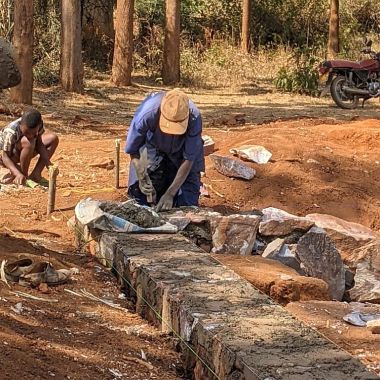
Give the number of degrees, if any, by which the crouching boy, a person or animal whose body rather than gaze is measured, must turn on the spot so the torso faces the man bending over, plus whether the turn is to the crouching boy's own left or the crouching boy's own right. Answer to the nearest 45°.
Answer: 0° — they already face them

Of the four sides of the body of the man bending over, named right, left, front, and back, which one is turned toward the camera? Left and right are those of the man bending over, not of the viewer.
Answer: front

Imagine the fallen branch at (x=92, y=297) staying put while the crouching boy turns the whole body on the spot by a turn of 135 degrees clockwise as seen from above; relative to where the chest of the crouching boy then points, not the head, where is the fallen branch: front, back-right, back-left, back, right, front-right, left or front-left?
left

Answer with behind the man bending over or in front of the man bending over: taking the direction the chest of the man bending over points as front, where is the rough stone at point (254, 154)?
behind

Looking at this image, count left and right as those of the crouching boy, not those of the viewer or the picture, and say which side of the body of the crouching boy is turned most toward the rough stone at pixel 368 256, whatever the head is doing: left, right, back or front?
front

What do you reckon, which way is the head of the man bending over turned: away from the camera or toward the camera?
toward the camera

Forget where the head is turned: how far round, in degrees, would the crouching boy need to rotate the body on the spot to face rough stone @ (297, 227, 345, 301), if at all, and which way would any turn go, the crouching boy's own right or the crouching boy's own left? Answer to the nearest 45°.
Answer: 0° — they already face it

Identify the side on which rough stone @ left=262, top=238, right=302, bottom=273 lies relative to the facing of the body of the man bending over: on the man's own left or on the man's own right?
on the man's own left

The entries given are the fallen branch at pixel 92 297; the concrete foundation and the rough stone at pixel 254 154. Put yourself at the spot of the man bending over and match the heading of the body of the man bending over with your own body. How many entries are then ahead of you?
2

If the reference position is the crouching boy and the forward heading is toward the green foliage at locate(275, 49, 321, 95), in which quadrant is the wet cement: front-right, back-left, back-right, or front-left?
back-right

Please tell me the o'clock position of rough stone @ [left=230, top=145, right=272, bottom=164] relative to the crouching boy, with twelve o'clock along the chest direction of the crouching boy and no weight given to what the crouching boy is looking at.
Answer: The rough stone is roughly at 10 o'clock from the crouching boy.

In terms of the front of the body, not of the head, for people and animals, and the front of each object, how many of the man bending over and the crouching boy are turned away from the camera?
0

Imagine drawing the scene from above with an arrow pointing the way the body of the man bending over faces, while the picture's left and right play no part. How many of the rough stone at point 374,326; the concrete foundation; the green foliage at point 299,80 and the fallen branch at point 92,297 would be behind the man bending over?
1

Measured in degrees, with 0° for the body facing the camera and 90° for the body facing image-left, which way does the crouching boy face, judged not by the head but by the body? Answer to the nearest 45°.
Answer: approximately 315°

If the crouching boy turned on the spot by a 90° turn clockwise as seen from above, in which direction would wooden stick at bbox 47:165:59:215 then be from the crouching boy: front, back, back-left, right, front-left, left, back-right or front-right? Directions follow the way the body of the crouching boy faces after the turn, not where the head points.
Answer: front-left

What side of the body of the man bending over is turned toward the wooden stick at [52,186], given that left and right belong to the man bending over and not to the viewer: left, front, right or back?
right

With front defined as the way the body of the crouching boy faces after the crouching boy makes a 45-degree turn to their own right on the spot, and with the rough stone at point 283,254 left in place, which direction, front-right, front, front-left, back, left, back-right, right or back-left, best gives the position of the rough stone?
front-left
